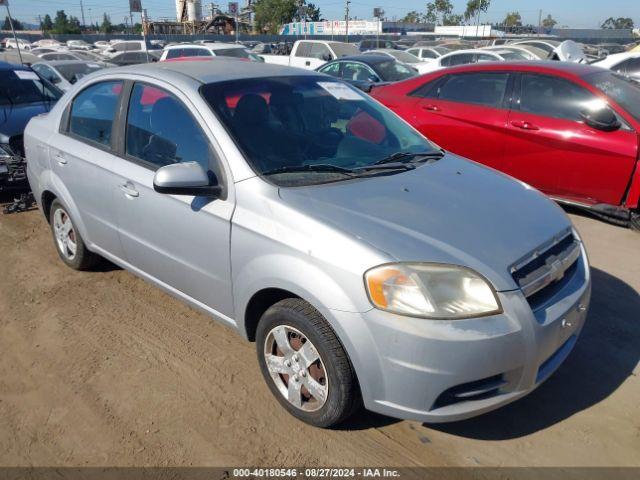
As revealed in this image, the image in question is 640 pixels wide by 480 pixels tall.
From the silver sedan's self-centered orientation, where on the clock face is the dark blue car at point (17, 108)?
The dark blue car is roughly at 6 o'clock from the silver sedan.

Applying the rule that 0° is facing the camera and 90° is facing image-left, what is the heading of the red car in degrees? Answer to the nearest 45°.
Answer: approximately 315°

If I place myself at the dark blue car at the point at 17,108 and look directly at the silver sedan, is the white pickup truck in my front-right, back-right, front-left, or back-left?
back-left

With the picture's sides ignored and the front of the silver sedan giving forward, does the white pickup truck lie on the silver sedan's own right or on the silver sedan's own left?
on the silver sedan's own left

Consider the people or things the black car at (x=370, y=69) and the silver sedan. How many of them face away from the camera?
0

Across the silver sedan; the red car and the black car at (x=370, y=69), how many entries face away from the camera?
0

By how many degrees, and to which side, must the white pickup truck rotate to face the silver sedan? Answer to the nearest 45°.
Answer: approximately 45° to its right

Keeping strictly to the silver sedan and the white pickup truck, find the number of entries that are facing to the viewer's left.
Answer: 0

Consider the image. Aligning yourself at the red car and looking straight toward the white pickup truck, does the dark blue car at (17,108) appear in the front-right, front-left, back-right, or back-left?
front-left

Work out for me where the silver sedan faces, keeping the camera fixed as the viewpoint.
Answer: facing the viewer and to the right of the viewer

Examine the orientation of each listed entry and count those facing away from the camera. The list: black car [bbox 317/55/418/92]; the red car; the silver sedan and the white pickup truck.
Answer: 0
